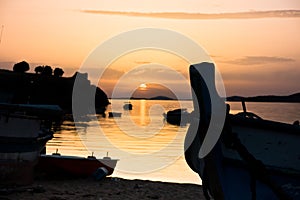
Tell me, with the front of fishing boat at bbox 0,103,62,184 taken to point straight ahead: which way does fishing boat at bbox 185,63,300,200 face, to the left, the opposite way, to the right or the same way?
the opposite way

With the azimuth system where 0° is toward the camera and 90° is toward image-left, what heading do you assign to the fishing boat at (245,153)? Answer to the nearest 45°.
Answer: approximately 45°

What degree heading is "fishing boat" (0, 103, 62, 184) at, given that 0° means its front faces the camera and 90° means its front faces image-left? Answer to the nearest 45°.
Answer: approximately 270°

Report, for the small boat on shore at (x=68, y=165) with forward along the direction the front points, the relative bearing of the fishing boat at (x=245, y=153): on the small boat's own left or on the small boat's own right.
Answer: on the small boat's own right

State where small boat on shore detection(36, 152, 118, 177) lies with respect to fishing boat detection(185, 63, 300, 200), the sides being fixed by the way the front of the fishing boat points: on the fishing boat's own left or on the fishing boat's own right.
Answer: on the fishing boat's own right

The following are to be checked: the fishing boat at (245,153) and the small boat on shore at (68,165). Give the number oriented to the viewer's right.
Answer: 1

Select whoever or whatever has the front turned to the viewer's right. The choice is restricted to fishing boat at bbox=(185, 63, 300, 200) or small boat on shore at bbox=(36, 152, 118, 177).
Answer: the small boat on shore

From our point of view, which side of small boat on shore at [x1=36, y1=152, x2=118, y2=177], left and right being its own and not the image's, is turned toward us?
right
